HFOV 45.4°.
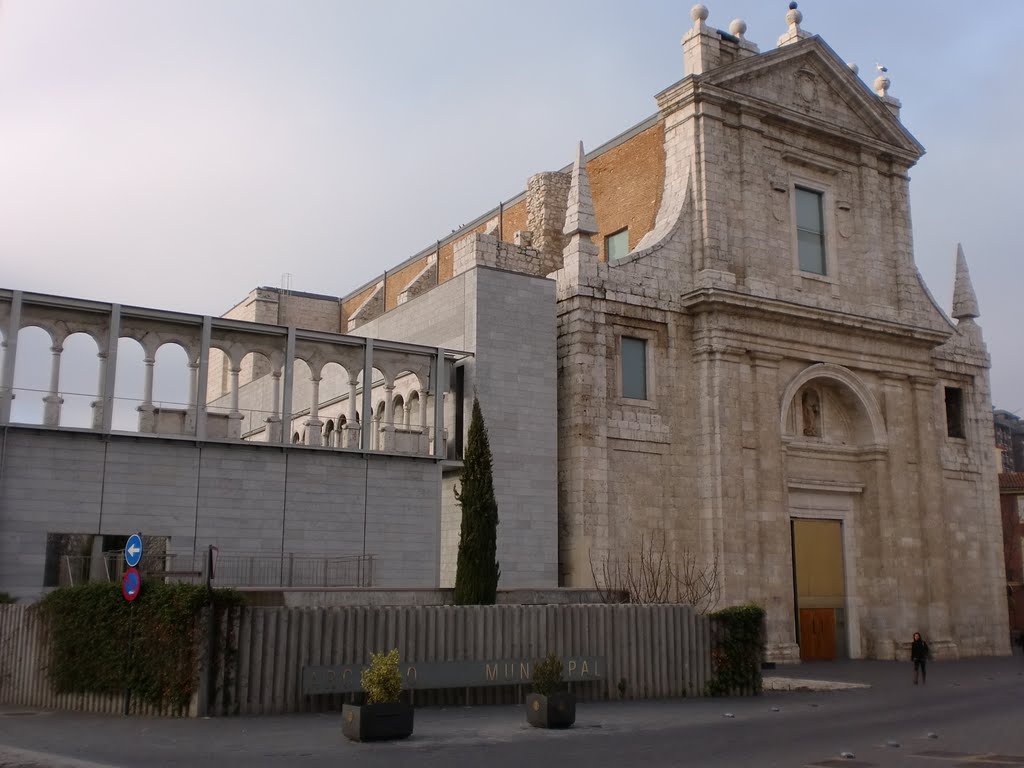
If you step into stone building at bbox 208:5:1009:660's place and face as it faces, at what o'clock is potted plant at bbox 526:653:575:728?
The potted plant is roughly at 2 o'clock from the stone building.

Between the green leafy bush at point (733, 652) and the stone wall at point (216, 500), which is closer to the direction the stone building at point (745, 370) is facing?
the green leafy bush

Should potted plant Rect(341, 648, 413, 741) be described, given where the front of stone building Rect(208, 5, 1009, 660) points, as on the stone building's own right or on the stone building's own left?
on the stone building's own right

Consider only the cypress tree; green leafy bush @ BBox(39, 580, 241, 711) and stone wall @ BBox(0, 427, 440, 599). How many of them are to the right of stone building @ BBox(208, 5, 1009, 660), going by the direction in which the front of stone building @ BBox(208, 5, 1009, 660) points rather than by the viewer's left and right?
3

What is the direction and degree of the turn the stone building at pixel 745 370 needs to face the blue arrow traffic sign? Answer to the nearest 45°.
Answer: approximately 90° to its right

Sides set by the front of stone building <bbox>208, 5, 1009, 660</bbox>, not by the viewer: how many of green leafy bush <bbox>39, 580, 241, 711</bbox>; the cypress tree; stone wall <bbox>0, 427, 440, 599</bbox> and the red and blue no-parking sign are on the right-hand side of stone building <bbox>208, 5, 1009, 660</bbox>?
4

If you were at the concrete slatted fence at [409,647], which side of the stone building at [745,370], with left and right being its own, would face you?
right

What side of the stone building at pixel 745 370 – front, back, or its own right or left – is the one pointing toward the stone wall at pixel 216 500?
right

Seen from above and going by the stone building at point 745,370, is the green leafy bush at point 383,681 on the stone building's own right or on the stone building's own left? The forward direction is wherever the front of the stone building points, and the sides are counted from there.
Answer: on the stone building's own right

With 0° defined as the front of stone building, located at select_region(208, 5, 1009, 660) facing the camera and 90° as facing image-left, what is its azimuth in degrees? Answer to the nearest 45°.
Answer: approximately 315°
